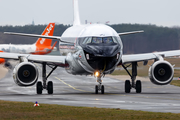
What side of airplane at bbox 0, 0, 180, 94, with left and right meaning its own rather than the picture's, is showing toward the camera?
front
